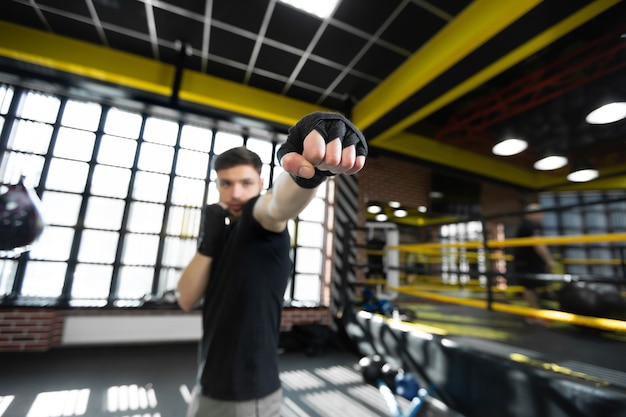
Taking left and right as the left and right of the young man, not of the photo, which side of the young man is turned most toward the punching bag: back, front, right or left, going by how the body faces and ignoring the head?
right

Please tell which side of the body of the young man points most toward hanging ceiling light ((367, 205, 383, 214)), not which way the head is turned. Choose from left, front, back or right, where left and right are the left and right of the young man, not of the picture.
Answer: back

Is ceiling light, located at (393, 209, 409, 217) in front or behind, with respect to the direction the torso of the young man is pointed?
behind

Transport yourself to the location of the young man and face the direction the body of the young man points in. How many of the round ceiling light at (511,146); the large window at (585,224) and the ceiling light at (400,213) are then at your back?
3

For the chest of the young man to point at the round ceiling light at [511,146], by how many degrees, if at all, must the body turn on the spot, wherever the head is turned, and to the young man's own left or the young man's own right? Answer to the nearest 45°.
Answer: approximately 180°

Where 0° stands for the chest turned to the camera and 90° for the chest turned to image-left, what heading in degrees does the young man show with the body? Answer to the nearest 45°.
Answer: approximately 45°

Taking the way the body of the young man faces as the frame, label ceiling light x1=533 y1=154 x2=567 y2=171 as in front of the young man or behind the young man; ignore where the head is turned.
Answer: behind

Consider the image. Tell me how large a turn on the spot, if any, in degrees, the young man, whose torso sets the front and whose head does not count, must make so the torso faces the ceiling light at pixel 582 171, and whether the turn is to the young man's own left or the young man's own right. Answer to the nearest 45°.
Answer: approximately 180°

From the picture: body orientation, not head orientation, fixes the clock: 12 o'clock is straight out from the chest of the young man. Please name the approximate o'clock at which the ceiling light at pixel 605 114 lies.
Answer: The ceiling light is roughly at 7 o'clock from the young man.

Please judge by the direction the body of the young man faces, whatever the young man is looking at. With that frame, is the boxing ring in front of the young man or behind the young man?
behind
